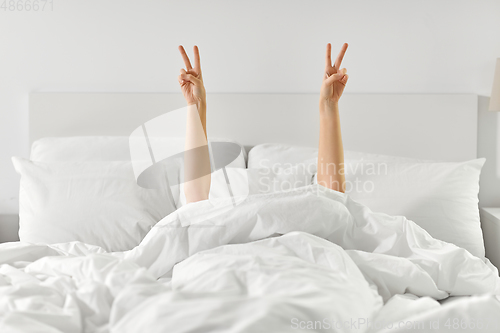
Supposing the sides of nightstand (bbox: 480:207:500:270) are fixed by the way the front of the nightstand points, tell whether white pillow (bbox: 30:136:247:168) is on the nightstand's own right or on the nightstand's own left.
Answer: on the nightstand's own right

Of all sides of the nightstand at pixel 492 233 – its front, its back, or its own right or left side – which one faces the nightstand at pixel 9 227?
right

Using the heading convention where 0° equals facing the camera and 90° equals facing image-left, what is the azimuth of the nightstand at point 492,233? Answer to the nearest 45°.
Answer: approximately 0°

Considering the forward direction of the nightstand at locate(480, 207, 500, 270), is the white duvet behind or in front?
in front

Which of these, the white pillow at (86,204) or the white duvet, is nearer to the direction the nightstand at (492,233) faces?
the white duvet

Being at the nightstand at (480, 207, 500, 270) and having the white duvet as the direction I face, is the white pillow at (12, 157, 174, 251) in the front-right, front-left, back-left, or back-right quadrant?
front-right

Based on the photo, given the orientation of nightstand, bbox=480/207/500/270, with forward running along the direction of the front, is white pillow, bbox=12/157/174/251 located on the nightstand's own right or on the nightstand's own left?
on the nightstand's own right

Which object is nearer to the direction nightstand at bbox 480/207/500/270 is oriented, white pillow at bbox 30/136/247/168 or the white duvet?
the white duvet
